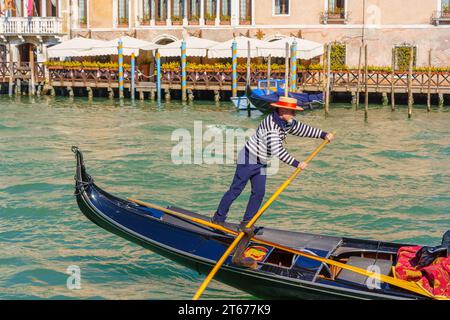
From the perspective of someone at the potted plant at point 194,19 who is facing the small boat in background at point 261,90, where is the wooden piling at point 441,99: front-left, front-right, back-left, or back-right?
front-left

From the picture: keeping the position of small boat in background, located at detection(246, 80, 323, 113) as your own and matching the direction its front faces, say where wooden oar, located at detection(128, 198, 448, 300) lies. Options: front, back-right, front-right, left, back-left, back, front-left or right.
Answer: left

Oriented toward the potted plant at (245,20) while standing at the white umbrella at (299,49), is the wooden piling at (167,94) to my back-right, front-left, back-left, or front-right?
front-left

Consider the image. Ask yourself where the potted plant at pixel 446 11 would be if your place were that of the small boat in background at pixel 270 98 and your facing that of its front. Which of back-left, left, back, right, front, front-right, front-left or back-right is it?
back-right

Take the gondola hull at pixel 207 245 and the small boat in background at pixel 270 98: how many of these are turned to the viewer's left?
1

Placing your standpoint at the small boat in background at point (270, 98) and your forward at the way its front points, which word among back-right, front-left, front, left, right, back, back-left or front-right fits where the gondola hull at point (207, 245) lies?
left

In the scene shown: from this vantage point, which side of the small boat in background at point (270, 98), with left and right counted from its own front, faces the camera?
left
